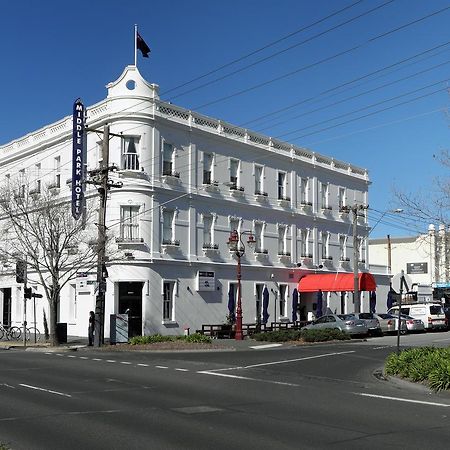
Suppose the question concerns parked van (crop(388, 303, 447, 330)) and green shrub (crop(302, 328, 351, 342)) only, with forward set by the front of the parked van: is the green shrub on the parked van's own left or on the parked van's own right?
on the parked van's own left

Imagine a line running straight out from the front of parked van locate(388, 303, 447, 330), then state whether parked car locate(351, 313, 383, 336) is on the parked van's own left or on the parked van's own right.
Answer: on the parked van's own left

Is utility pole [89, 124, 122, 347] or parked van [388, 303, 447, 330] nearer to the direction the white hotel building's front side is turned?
the utility pole

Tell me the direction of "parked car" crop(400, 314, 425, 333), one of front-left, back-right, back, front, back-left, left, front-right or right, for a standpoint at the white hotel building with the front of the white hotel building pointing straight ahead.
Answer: left

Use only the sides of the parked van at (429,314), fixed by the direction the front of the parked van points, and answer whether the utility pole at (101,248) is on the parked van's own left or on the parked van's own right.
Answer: on the parked van's own left

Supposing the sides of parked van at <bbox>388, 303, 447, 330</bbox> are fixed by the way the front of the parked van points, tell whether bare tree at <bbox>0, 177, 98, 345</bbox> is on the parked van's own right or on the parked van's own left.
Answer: on the parked van's own left

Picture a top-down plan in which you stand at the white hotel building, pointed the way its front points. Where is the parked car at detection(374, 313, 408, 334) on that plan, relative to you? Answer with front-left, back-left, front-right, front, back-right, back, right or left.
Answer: left

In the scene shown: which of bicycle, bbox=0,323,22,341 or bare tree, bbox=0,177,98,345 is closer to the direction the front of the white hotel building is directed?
the bare tree

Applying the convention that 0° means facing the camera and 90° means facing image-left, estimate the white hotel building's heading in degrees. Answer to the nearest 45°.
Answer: approximately 0°

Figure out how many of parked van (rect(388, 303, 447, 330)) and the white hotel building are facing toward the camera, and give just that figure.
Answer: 1

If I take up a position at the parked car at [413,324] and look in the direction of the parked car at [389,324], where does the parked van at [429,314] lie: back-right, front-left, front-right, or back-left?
back-right
